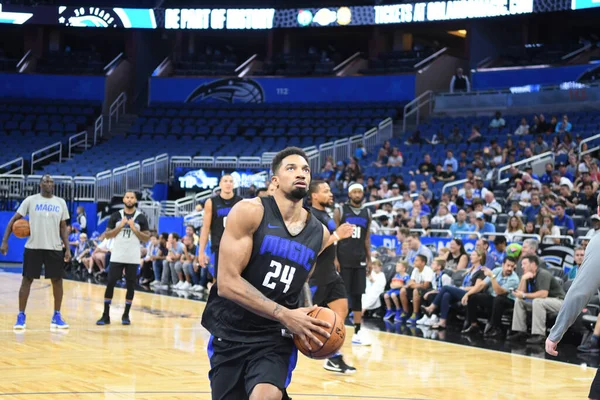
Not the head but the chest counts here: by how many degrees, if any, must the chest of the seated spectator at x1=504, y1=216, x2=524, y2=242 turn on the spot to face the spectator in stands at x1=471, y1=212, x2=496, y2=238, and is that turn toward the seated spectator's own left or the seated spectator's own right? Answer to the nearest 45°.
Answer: approximately 90° to the seated spectator's own right

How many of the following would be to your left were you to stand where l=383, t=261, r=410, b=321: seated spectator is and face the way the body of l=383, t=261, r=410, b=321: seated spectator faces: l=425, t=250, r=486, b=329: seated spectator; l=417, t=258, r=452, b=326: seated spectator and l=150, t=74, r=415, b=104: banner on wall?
2

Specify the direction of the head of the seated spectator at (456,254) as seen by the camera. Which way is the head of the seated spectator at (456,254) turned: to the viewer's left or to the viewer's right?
to the viewer's left

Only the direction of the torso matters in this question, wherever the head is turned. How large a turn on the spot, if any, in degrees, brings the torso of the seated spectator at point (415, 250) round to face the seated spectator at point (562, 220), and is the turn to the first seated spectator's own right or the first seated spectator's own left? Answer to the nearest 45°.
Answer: approximately 180°

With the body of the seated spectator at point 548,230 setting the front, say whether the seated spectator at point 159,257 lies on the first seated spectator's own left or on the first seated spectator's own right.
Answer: on the first seated spectator's own right

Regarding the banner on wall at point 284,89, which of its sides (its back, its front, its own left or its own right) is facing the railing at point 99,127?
right

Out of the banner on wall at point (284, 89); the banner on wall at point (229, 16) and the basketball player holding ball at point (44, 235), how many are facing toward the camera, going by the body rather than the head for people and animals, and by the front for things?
3

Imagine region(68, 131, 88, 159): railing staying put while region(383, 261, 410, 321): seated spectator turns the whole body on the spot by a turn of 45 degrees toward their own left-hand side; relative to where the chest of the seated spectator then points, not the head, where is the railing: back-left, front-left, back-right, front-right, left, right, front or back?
back-right

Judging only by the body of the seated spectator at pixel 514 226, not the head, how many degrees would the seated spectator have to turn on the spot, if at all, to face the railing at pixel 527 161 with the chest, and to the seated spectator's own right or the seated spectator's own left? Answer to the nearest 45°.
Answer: approximately 135° to the seated spectator's own right

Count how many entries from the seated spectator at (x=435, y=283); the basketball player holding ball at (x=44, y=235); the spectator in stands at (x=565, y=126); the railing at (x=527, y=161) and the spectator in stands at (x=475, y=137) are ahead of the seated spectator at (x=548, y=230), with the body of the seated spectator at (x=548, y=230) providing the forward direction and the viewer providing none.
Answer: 2

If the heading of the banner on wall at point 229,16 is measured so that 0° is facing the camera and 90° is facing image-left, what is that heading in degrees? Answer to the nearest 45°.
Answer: approximately 0°

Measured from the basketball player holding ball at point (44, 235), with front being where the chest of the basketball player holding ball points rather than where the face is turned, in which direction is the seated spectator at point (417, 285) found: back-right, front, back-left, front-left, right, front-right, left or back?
left

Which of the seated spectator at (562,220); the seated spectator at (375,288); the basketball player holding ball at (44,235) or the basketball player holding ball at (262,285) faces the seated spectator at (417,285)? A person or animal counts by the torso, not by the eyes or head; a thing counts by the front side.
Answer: the seated spectator at (562,220)

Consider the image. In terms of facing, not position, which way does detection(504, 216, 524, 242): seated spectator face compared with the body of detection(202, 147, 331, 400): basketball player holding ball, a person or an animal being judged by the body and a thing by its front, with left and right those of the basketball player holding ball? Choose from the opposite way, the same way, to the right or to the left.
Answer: to the right

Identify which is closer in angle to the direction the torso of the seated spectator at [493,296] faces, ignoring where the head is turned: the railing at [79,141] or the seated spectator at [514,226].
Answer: the railing
